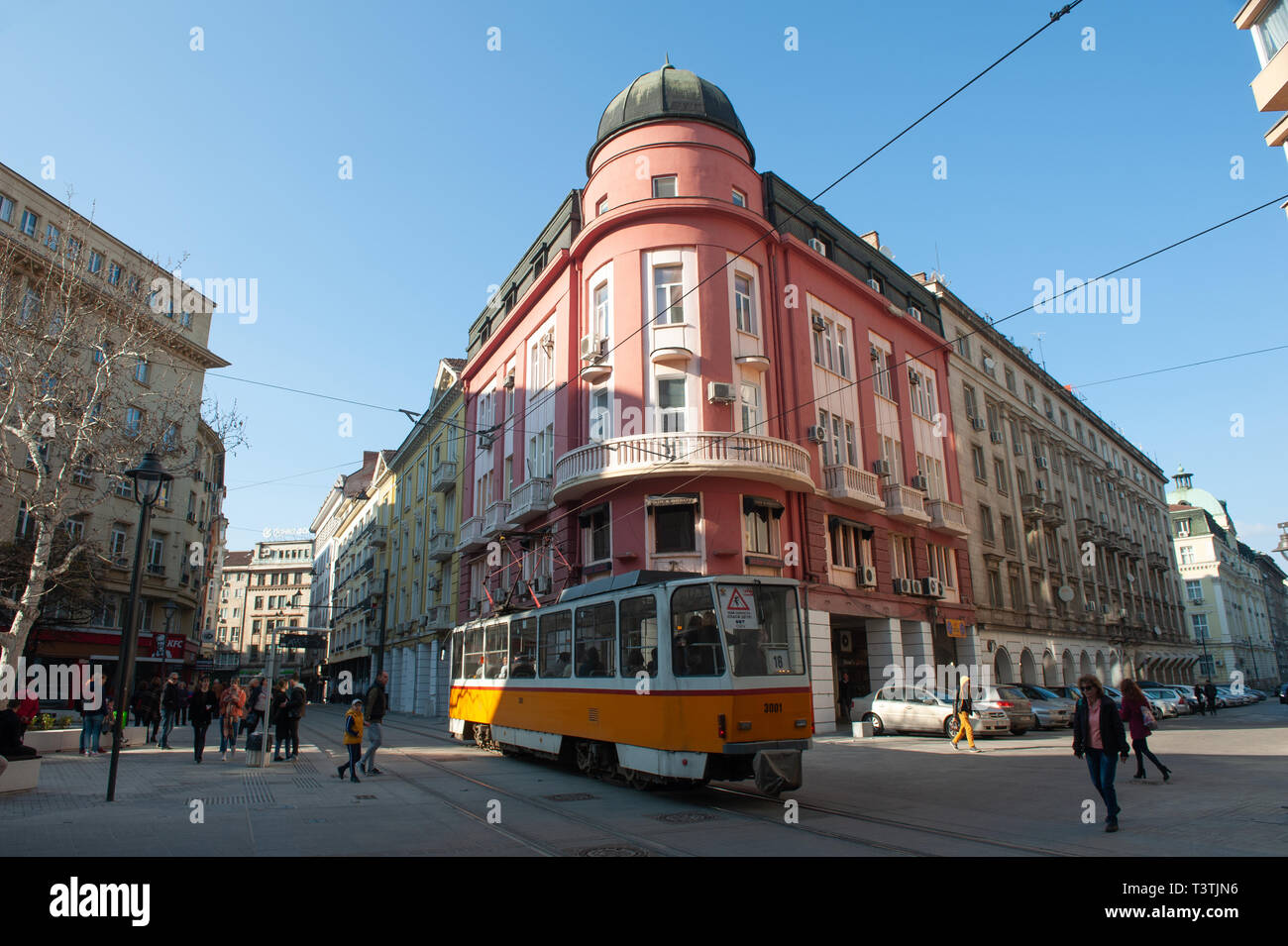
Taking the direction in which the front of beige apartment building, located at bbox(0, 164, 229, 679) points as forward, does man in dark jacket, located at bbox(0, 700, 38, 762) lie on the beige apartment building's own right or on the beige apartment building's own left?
on the beige apartment building's own right

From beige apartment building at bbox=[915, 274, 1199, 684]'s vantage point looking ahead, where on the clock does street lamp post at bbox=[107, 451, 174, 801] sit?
The street lamp post is roughly at 2 o'clock from the beige apartment building.

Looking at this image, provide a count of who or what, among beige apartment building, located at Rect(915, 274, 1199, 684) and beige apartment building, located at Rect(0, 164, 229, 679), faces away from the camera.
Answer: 0

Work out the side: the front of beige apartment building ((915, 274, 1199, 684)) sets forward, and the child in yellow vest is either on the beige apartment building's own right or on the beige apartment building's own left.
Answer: on the beige apartment building's own right

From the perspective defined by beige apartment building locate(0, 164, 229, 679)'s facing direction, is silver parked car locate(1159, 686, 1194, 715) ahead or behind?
ahead

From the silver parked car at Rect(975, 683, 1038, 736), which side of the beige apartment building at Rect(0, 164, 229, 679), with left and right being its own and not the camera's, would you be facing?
front

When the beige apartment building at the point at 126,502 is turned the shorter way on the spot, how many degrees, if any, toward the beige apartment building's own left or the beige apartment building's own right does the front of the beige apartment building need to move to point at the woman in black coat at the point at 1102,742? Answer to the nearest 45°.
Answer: approximately 45° to the beige apartment building's own right

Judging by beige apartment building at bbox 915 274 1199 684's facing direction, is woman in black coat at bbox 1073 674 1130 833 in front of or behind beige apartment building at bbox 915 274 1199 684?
in front

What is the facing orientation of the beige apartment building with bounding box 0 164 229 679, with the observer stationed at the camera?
facing the viewer and to the right of the viewer

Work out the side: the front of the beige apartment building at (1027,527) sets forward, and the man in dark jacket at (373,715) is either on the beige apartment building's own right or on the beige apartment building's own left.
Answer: on the beige apartment building's own right
